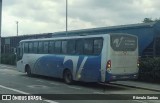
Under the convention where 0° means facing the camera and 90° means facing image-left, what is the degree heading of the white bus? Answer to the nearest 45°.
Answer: approximately 135°
